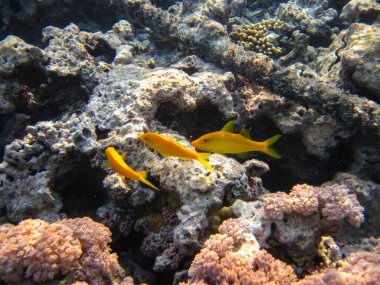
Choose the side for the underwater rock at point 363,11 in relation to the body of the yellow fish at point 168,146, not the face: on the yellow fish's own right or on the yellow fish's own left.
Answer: on the yellow fish's own right

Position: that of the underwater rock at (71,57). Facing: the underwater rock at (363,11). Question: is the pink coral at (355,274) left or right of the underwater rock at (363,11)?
right

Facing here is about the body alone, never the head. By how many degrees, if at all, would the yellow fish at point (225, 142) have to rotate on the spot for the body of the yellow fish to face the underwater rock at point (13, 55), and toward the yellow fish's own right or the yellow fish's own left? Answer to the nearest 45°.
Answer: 0° — it already faces it

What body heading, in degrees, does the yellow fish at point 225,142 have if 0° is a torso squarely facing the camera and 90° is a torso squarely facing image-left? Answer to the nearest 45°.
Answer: approximately 90°

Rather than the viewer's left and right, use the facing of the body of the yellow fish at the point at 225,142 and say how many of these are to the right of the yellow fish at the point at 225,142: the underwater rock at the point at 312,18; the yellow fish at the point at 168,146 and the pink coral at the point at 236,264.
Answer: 1

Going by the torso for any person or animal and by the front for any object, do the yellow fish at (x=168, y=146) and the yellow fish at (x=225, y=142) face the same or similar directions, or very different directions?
same or similar directions

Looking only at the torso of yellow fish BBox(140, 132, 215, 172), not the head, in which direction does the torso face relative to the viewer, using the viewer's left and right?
facing to the left of the viewer

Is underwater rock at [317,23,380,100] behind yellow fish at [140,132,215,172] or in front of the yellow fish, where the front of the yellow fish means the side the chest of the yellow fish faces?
behind

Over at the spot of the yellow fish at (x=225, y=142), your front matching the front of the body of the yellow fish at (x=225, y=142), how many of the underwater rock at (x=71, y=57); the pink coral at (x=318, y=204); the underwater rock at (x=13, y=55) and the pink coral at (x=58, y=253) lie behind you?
1

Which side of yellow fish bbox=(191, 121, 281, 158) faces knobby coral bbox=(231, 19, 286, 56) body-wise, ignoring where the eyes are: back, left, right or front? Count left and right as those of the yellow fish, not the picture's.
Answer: right

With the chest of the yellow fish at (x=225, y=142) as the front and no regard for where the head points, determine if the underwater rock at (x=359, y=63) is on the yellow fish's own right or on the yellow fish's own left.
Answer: on the yellow fish's own right

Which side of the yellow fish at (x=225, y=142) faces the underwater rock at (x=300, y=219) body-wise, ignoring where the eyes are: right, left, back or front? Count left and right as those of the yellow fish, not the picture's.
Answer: back
